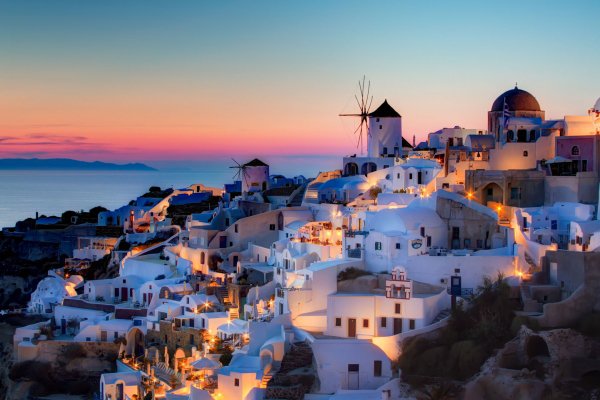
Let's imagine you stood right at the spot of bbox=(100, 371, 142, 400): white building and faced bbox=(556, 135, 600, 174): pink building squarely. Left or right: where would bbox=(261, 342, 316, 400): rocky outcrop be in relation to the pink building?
right

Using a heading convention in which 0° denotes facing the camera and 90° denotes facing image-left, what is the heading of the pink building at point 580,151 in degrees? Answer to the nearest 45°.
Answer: approximately 0°

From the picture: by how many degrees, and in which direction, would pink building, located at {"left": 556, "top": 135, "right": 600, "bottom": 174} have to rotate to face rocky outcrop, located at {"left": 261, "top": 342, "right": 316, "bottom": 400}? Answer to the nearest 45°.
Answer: approximately 45° to its right

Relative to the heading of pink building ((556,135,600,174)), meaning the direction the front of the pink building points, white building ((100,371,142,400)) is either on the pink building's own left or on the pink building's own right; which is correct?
on the pink building's own right

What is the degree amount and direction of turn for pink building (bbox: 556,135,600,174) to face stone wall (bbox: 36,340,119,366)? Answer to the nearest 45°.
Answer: approximately 90° to its right
